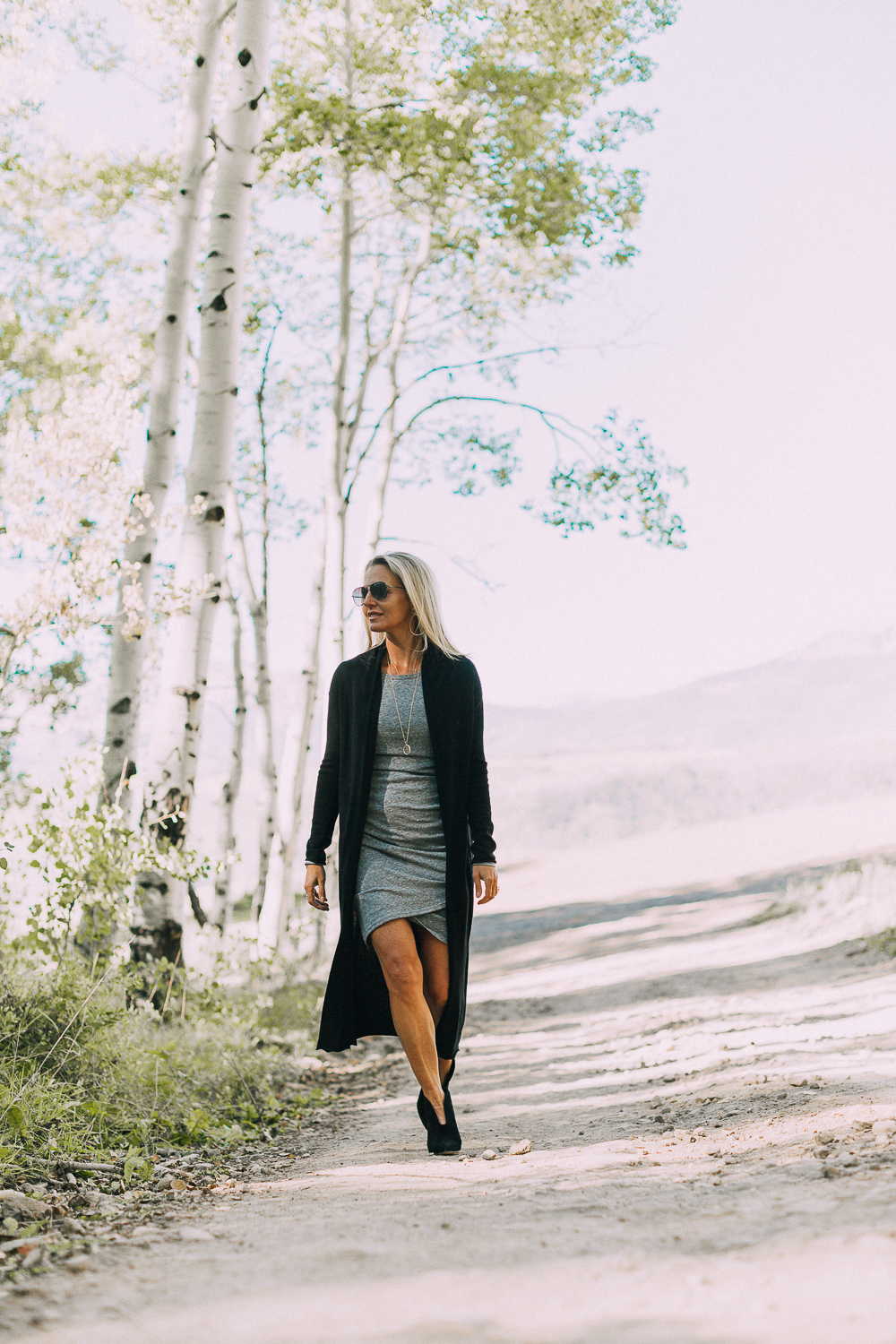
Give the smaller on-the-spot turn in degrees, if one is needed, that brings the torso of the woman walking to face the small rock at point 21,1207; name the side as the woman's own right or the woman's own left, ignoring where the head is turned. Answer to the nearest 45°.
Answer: approximately 45° to the woman's own right

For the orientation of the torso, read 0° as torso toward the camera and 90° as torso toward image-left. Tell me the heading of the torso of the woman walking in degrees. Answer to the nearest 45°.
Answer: approximately 0°

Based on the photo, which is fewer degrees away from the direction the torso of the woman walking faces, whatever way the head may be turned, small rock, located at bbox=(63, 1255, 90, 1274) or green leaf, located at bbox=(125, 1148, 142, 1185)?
the small rock

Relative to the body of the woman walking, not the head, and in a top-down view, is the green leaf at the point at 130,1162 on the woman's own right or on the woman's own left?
on the woman's own right
